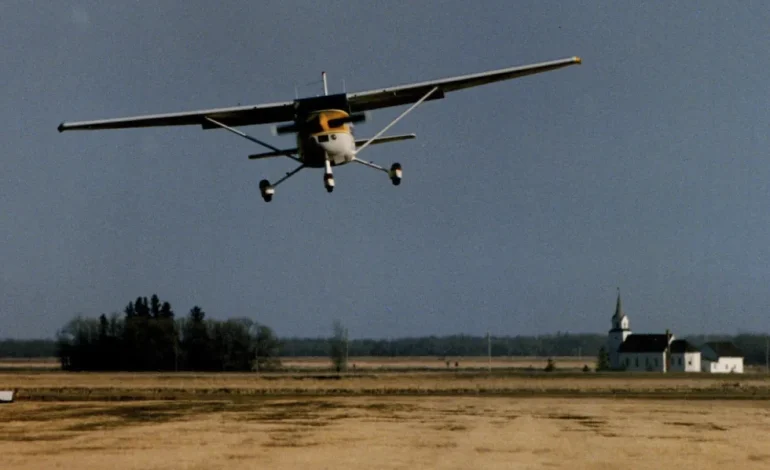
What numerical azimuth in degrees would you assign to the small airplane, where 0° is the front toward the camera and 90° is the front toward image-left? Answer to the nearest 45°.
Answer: approximately 0°
